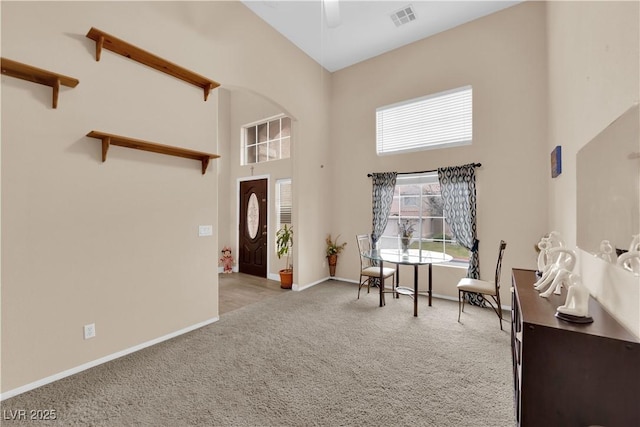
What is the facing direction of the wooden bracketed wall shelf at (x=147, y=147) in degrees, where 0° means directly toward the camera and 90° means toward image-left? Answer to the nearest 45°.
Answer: approximately 315°

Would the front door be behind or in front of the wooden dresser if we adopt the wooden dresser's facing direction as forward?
in front

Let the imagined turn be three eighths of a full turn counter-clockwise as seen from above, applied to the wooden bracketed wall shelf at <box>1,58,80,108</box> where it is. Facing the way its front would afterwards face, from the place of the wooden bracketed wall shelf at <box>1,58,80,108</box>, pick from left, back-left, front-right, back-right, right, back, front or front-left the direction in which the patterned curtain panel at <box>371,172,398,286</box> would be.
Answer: right

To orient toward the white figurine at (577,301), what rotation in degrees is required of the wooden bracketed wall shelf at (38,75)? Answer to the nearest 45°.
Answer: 0° — it already faces it

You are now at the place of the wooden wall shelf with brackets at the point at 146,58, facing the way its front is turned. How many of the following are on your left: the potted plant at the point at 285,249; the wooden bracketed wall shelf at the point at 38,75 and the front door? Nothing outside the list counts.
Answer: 2

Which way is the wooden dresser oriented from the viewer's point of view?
to the viewer's left

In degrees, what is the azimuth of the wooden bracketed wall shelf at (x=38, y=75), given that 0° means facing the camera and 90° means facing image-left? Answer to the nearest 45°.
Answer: approximately 315°

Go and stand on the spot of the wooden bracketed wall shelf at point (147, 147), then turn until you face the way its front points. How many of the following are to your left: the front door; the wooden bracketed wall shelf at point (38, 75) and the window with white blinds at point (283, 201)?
2

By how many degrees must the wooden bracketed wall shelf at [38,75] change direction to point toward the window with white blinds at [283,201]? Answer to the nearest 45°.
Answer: approximately 90° to its left

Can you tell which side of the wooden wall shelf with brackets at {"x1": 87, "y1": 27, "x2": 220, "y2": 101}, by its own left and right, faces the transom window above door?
left

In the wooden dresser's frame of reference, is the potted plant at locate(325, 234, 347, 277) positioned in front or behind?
in front

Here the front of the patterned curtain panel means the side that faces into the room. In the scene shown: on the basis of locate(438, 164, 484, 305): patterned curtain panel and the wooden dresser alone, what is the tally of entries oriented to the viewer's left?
1

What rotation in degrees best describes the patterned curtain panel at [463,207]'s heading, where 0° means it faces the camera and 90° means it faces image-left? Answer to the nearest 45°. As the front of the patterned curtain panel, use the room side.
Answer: approximately 0°
